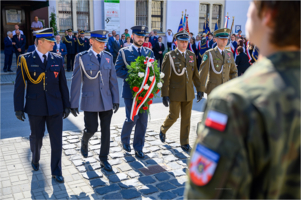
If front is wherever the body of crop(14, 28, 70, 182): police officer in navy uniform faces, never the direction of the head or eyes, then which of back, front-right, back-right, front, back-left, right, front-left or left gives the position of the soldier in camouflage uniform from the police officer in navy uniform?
front

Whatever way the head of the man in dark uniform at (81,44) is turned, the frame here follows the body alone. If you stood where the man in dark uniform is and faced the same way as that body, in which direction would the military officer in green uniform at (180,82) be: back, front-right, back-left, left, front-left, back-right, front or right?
front

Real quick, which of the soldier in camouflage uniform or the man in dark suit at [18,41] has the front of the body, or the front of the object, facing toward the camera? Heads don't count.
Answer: the man in dark suit

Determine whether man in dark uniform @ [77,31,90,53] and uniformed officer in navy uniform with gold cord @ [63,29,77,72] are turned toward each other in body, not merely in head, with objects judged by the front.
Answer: no

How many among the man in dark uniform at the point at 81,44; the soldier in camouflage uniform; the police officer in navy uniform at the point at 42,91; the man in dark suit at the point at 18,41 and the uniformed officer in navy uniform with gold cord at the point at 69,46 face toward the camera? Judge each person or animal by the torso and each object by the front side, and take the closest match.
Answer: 4

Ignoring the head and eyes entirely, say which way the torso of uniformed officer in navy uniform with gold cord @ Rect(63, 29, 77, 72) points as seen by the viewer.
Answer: toward the camera

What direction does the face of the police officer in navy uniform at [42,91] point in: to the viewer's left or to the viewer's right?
to the viewer's right

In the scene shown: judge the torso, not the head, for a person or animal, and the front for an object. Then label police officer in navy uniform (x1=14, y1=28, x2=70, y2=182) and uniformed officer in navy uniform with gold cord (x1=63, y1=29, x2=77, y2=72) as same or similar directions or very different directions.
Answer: same or similar directions

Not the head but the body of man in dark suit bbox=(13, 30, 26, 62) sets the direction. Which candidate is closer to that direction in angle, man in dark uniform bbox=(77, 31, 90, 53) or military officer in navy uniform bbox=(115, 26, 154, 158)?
the military officer in navy uniform

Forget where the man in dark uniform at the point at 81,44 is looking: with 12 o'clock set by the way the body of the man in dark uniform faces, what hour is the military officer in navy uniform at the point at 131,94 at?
The military officer in navy uniform is roughly at 12 o'clock from the man in dark uniform.

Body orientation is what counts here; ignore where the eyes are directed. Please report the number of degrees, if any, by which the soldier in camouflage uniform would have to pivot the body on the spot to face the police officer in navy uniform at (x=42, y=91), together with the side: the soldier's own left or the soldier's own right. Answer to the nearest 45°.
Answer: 0° — they already face them

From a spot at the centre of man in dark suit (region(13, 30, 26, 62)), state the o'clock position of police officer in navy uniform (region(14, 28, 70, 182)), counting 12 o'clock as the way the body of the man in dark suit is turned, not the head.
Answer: The police officer in navy uniform is roughly at 12 o'clock from the man in dark suit.

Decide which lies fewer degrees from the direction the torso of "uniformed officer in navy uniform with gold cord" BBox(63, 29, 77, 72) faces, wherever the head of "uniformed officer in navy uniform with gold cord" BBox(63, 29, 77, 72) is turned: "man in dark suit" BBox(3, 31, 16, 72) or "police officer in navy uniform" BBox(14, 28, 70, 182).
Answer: the police officer in navy uniform

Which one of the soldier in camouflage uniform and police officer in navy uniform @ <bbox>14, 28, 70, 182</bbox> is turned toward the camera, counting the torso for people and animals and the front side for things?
the police officer in navy uniform

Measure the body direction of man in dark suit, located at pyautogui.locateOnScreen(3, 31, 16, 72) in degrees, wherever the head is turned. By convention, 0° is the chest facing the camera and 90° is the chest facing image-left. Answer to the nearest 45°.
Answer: approximately 315°

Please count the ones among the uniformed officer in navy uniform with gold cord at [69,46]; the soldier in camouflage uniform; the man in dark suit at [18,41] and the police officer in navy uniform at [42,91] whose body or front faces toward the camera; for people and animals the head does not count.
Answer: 3

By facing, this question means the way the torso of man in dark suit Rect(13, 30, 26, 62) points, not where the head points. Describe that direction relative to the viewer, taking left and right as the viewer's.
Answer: facing the viewer

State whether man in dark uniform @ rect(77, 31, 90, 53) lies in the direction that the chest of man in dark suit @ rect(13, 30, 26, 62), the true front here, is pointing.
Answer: no
